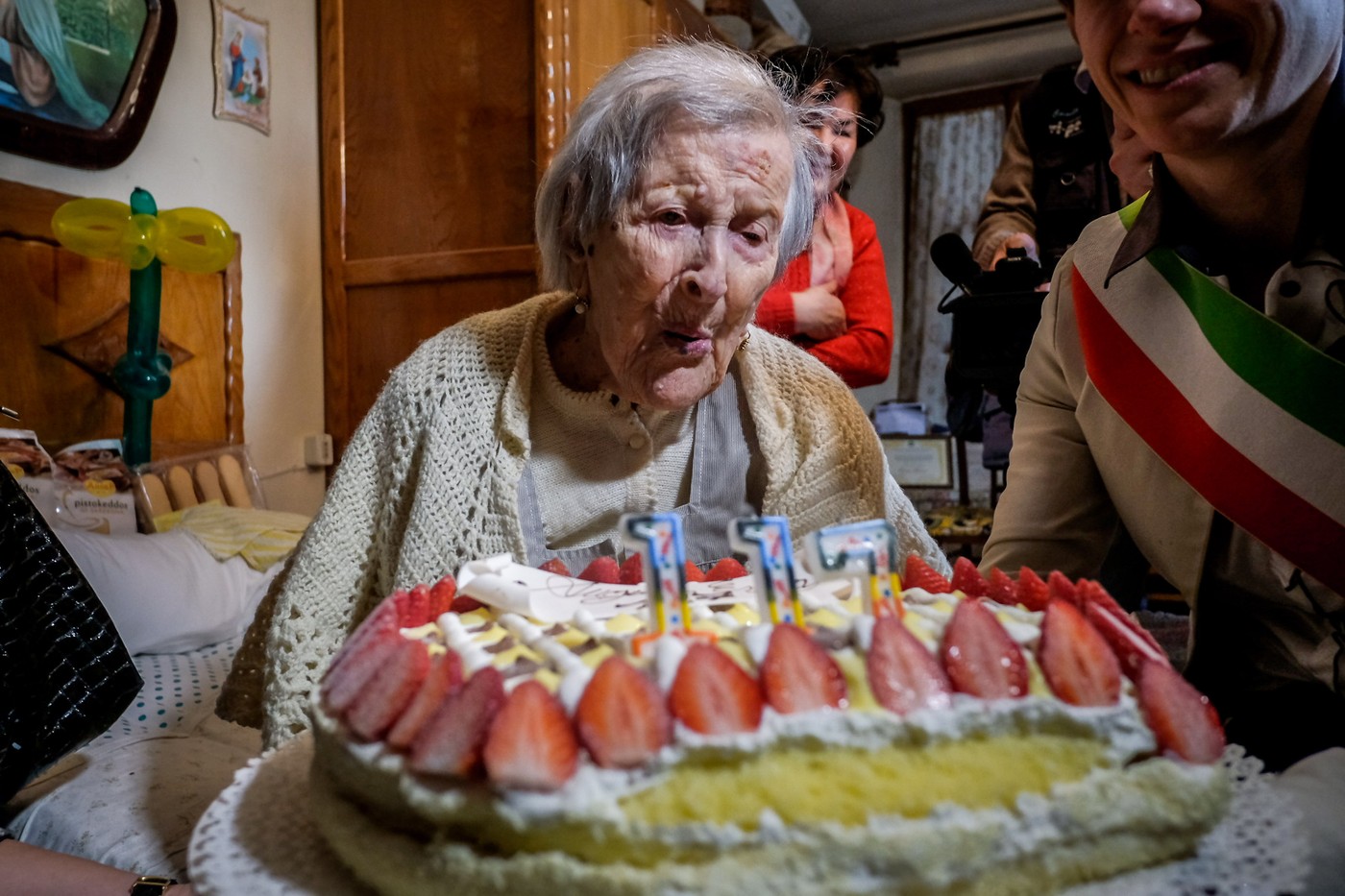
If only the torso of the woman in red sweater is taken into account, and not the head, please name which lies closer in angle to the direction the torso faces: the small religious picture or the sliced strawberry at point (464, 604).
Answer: the sliced strawberry

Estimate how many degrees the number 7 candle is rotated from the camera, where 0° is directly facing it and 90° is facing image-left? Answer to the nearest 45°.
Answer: approximately 0°

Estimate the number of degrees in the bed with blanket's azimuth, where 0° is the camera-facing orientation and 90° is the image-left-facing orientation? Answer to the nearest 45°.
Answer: approximately 0°

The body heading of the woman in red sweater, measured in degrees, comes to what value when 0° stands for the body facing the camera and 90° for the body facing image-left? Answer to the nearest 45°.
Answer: approximately 45°

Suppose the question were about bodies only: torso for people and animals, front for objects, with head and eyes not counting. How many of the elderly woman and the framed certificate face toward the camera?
2

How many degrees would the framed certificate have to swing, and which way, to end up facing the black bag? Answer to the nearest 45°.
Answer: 0° — it already faces it

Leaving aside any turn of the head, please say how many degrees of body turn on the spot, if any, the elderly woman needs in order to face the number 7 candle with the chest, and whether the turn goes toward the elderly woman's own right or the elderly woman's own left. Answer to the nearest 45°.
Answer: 0° — they already face it
